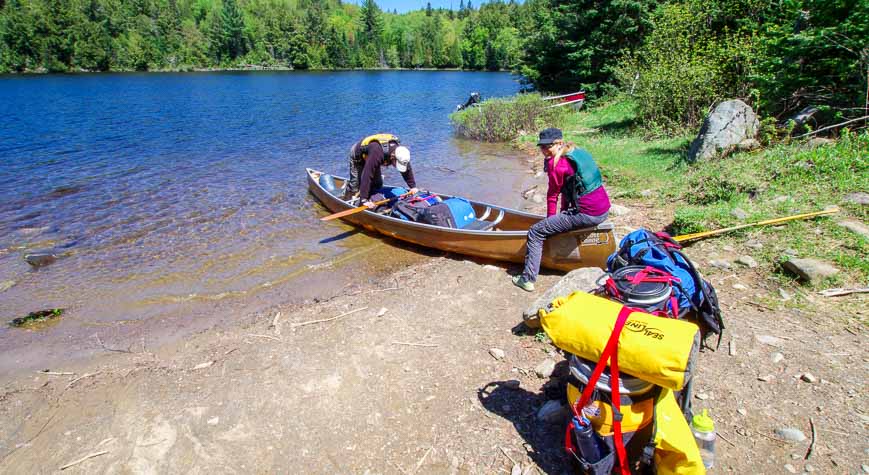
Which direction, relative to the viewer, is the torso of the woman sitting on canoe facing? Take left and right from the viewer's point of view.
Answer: facing to the left of the viewer

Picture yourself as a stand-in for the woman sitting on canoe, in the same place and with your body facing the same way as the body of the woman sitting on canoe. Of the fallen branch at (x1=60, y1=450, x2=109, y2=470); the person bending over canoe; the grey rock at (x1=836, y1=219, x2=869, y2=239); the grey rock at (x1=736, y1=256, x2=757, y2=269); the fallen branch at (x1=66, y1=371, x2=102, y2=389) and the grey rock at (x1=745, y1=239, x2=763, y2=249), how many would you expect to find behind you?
3

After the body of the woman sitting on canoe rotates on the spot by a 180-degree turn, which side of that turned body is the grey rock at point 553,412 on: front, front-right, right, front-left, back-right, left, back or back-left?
right

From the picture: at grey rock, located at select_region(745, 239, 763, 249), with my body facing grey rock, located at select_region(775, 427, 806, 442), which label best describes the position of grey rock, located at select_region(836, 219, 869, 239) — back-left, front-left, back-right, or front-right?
back-left

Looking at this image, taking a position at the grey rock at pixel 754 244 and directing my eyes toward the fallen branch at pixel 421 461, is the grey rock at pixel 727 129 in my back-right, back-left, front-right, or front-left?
back-right

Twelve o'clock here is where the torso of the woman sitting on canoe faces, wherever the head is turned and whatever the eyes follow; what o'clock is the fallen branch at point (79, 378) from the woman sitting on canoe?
The fallen branch is roughly at 11 o'clock from the woman sitting on canoe.

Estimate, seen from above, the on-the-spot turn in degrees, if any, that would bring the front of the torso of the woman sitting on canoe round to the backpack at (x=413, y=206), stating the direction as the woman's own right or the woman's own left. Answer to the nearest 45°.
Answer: approximately 45° to the woman's own right

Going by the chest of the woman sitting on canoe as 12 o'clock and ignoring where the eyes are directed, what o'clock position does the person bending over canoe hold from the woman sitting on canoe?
The person bending over canoe is roughly at 1 o'clock from the woman sitting on canoe.

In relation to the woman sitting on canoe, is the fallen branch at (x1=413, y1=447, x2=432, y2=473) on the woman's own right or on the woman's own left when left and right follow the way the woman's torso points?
on the woman's own left
